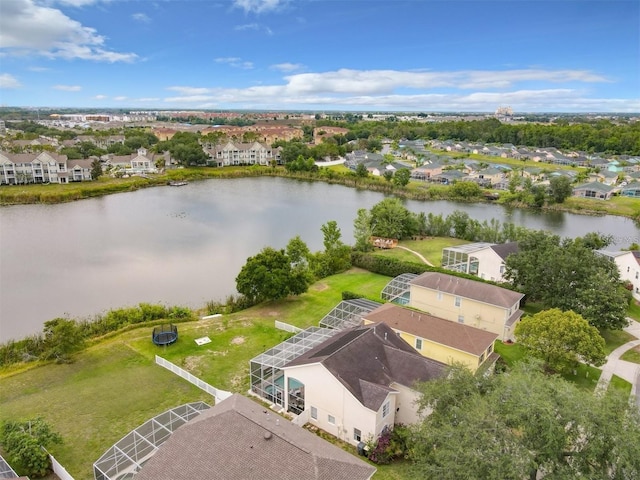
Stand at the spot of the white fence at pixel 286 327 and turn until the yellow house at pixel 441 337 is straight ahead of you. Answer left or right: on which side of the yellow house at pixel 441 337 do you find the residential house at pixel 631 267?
left

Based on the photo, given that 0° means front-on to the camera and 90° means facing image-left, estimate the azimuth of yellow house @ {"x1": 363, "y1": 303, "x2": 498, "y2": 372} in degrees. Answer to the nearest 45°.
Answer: approximately 315°

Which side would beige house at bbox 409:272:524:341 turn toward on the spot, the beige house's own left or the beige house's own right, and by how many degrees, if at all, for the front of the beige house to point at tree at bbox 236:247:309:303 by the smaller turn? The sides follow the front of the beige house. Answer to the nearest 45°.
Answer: approximately 135° to the beige house's own right

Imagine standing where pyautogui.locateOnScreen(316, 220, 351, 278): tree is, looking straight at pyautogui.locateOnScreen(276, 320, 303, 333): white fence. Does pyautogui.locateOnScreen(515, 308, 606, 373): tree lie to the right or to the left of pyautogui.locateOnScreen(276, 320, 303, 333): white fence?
left

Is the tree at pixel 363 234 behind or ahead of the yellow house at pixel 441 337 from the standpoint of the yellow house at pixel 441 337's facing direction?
behind

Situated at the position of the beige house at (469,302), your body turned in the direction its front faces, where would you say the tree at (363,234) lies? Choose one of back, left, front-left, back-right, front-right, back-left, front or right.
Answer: back

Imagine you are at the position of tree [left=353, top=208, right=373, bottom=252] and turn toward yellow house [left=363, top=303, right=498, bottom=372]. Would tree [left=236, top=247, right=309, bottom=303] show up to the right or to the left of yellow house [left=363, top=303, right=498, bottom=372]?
right

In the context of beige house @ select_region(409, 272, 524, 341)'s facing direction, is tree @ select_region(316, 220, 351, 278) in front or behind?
behind

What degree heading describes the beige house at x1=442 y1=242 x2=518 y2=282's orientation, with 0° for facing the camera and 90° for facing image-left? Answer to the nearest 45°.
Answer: approximately 315°

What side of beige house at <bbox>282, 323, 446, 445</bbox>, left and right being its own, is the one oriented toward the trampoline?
back
